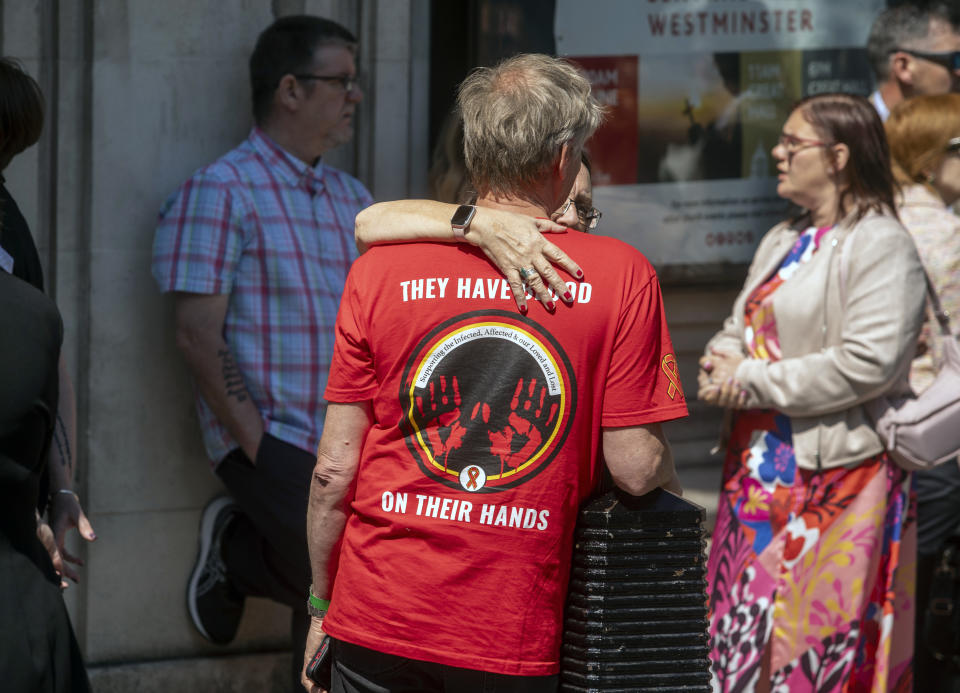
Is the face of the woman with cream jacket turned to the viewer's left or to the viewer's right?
to the viewer's left

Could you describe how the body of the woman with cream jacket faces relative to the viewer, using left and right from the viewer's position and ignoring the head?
facing the viewer and to the left of the viewer

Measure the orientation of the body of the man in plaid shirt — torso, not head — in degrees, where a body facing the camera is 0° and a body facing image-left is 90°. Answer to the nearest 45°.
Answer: approximately 315°

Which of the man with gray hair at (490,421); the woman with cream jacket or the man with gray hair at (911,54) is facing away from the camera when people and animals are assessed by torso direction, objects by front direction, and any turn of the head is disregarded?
the man with gray hair at (490,421)

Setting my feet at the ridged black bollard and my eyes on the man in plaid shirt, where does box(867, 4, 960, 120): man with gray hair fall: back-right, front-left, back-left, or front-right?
front-right

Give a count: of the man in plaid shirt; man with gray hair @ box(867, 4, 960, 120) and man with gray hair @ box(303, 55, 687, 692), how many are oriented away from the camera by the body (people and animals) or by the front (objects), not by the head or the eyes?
1

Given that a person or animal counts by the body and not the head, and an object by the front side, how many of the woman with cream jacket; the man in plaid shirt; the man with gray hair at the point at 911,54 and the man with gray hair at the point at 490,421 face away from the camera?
1

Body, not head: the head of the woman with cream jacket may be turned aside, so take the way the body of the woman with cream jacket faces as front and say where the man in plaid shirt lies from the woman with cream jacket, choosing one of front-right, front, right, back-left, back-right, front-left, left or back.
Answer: front-right

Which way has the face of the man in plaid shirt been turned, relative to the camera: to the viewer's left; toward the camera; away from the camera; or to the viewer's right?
to the viewer's right

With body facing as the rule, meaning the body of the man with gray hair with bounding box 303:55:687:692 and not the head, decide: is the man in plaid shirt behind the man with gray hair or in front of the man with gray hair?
in front

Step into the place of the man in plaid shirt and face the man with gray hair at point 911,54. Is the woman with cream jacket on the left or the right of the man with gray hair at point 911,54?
right

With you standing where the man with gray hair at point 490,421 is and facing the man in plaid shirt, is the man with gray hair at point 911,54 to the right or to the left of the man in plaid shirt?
right

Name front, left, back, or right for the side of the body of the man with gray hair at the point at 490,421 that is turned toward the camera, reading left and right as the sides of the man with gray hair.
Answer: back

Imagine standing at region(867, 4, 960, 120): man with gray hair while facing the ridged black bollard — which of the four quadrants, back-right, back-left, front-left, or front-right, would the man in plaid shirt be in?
front-right
